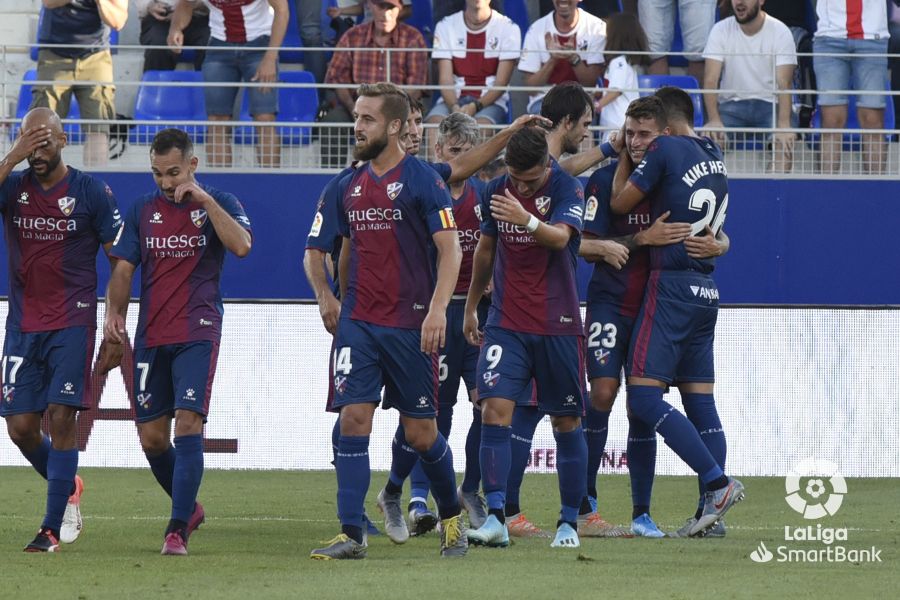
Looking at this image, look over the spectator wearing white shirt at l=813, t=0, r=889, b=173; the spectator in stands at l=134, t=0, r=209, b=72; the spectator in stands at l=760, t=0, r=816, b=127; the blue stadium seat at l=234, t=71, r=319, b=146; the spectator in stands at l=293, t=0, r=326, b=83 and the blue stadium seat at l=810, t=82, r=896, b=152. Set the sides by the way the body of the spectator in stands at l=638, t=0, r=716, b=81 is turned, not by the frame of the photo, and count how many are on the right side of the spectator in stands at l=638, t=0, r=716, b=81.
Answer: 3

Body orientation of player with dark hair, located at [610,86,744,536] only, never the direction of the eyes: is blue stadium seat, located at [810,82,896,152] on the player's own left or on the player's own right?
on the player's own right

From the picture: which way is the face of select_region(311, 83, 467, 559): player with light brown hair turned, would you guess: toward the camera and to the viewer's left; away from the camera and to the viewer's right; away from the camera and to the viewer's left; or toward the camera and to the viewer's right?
toward the camera and to the viewer's left

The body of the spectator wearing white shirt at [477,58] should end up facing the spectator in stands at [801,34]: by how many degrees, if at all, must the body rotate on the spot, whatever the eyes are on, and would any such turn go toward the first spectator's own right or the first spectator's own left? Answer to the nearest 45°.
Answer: approximately 90° to the first spectator's own left

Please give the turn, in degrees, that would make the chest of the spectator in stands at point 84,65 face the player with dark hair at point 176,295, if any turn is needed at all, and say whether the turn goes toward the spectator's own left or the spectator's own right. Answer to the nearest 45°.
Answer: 0° — they already face them

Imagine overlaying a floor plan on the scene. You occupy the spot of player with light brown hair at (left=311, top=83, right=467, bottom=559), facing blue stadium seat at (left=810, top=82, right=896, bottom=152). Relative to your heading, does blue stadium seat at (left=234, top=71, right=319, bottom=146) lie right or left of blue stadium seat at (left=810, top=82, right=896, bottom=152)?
left

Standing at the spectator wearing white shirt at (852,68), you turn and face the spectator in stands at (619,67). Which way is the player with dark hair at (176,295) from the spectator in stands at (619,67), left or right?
left

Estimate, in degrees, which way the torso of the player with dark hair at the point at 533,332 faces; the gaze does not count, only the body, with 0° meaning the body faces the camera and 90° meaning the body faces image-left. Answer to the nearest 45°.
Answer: approximately 0°
